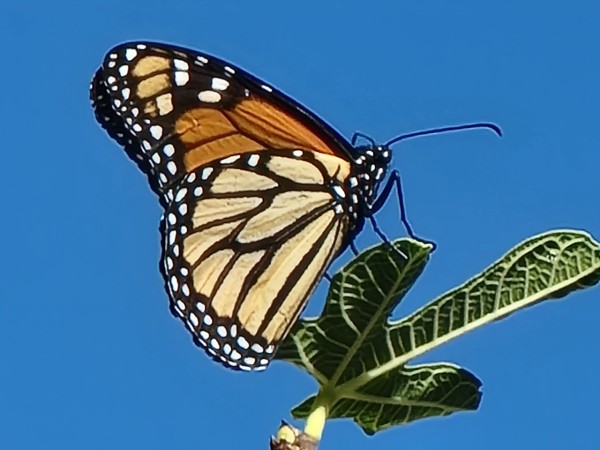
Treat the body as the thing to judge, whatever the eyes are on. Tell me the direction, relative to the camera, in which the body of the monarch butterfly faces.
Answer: to the viewer's right
